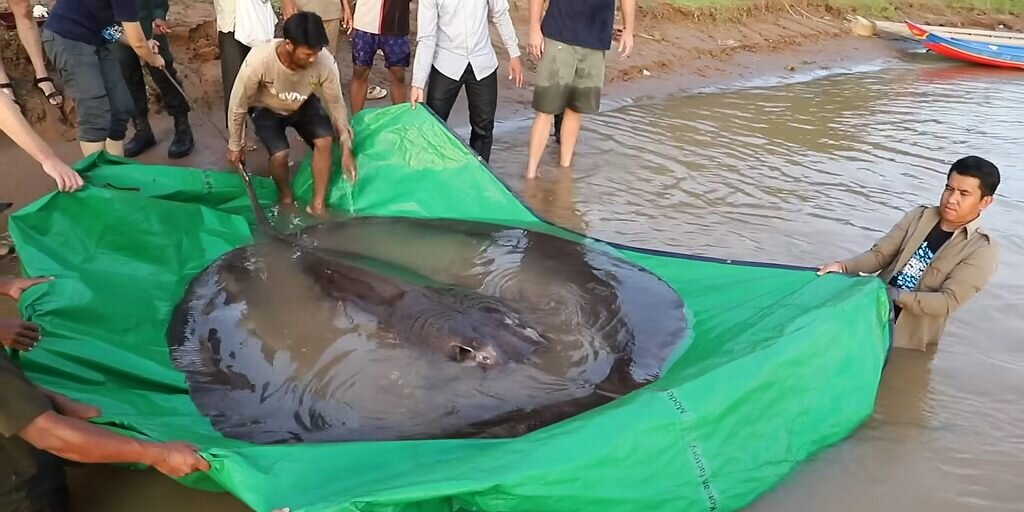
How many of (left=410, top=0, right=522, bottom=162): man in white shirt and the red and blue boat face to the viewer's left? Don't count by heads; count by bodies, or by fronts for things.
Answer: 1

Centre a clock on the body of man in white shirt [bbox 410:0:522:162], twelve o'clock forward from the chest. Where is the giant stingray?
The giant stingray is roughly at 12 o'clock from the man in white shirt.

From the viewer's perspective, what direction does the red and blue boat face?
to the viewer's left

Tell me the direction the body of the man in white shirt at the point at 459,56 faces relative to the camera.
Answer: toward the camera

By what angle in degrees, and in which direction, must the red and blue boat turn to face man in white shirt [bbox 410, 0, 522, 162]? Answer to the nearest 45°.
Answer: approximately 90° to its left

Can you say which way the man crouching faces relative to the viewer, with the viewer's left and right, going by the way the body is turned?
facing the viewer

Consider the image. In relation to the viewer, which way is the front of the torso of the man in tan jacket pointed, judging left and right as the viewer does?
facing the viewer and to the left of the viewer

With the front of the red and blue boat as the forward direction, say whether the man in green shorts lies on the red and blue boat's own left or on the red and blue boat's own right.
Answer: on the red and blue boat's own left

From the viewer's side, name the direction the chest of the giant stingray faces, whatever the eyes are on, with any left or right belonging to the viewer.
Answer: facing the viewer and to the right of the viewer

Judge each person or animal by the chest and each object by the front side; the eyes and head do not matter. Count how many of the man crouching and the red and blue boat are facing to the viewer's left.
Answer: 1

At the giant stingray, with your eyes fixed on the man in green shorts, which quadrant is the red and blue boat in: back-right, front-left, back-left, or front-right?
front-right

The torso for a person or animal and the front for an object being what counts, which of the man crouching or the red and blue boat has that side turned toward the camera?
the man crouching

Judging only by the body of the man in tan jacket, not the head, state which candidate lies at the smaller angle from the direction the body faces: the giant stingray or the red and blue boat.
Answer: the giant stingray

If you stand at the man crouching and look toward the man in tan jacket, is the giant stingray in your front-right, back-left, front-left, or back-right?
front-right

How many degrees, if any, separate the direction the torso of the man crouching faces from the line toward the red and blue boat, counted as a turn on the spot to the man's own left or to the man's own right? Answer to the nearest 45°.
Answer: approximately 135° to the man's own left
